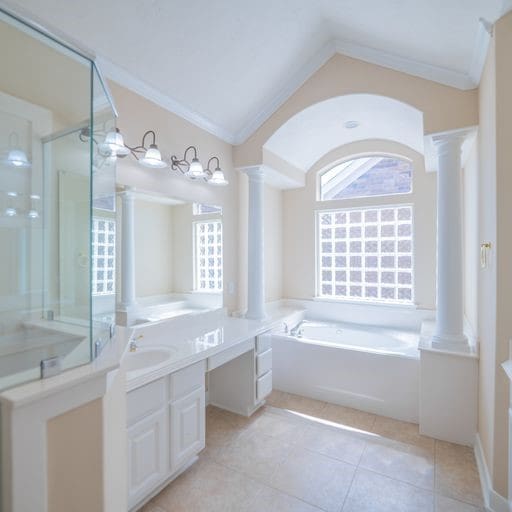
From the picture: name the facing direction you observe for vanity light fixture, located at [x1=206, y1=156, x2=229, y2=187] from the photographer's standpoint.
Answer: facing the viewer and to the right of the viewer

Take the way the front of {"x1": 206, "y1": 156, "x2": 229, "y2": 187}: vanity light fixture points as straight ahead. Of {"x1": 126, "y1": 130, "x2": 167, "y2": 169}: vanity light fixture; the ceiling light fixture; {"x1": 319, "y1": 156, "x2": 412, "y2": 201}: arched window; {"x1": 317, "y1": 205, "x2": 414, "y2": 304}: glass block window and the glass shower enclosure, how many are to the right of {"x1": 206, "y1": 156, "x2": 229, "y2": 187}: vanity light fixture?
2

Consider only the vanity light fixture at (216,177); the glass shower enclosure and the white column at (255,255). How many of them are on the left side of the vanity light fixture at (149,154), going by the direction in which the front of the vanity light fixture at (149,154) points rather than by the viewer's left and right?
2

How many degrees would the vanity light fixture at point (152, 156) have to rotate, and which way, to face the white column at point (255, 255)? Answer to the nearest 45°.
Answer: approximately 90° to its left

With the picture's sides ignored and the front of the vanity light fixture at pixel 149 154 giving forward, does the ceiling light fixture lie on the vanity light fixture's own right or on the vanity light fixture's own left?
on the vanity light fixture's own left

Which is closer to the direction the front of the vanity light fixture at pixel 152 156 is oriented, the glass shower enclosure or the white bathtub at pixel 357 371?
the white bathtub

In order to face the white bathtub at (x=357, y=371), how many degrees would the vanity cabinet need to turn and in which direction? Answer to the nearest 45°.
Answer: approximately 45° to its left

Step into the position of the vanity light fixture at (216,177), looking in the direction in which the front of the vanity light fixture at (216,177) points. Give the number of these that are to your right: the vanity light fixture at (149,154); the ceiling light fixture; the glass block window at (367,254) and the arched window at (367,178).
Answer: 1

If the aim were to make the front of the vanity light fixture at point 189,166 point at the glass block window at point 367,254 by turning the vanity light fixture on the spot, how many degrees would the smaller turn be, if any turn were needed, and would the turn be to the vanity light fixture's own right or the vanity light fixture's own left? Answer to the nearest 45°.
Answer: approximately 45° to the vanity light fixture's own left

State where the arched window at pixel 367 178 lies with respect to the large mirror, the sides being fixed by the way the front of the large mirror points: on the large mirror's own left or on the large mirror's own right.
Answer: on the large mirror's own left
